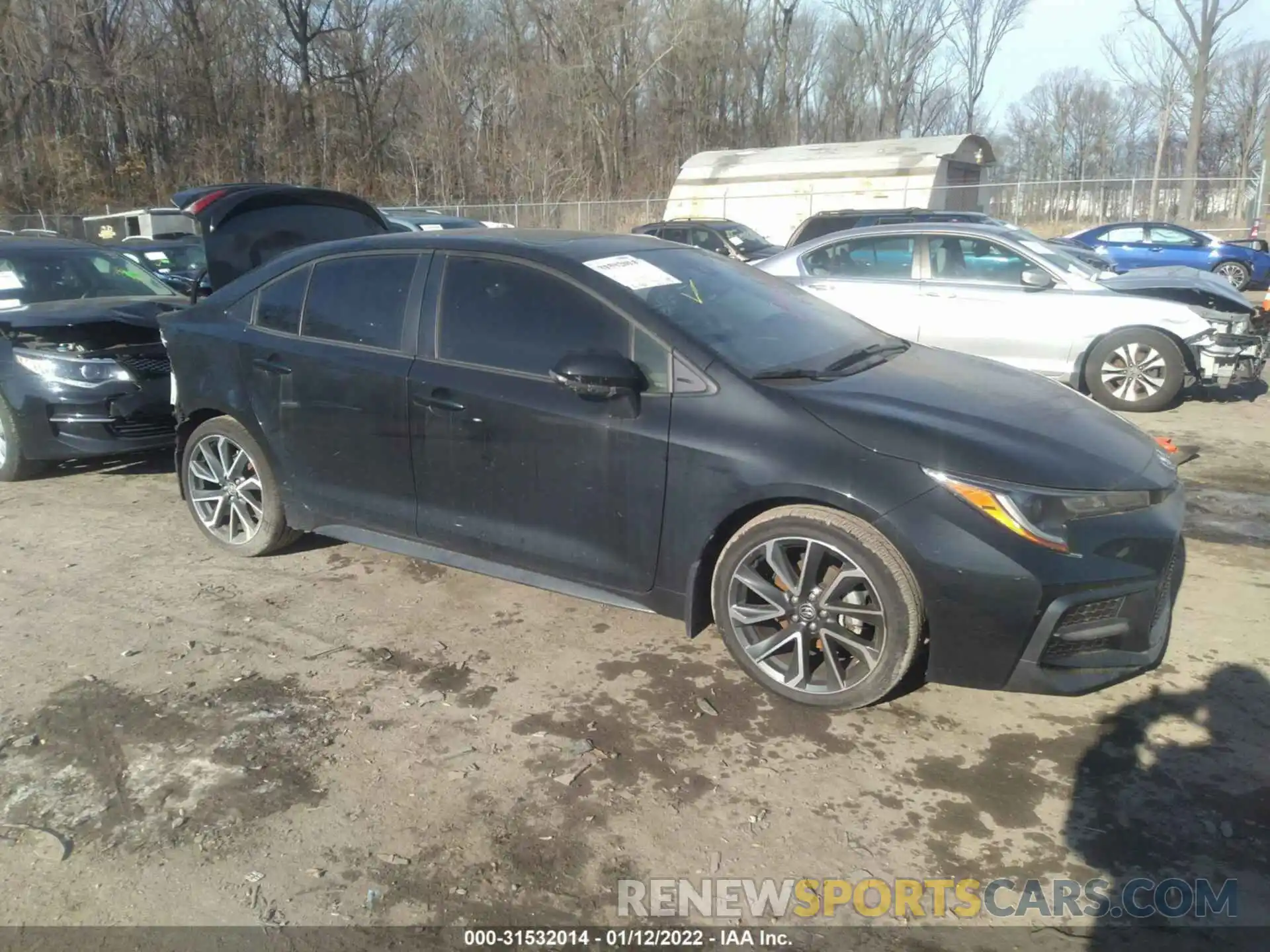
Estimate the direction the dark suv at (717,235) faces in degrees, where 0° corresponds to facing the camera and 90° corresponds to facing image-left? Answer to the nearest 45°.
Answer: approximately 315°

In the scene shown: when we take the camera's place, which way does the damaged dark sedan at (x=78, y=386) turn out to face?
facing the viewer and to the right of the viewer

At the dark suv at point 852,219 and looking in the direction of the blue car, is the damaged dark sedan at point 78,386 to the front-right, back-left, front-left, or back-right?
back-right

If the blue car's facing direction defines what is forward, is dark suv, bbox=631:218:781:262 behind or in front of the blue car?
behind

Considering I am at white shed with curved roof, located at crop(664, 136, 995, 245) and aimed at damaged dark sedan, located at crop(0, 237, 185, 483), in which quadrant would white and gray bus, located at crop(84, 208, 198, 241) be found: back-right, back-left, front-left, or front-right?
front-right

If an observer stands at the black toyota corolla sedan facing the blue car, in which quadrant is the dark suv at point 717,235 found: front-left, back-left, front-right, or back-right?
front-left

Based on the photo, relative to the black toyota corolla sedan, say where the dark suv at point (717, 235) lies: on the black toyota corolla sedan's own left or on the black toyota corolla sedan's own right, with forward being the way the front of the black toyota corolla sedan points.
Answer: on the black toyota corolla sedan's own left

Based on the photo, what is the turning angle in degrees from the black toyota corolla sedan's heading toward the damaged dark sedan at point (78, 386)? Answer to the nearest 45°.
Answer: approximately 180°

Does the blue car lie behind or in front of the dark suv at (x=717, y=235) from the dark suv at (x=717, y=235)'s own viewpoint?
in front

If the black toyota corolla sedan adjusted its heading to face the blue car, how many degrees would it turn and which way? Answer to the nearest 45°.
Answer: approximately 90° to its left

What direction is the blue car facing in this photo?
to the viewer's right

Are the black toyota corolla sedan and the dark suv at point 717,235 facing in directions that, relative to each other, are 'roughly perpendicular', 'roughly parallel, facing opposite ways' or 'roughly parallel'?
roughly parallel

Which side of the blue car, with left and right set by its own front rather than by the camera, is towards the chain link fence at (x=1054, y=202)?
left

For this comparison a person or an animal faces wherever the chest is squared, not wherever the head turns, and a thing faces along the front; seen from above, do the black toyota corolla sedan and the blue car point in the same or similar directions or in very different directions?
same or similar directions
